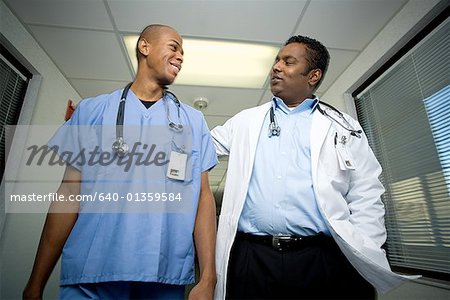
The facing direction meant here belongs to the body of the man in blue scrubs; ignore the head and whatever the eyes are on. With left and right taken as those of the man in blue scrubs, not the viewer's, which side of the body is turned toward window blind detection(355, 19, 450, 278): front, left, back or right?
left

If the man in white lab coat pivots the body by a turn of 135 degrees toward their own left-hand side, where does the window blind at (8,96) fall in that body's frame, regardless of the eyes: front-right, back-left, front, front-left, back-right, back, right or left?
back-left

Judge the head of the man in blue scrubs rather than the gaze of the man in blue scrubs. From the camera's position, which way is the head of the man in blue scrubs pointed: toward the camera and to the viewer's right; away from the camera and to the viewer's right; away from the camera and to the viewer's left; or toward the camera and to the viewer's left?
toward the camera and to the viewer's right

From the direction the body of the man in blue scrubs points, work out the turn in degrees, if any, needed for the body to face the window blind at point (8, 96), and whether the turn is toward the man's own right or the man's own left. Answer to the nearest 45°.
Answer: approximately 135° to the man's own right

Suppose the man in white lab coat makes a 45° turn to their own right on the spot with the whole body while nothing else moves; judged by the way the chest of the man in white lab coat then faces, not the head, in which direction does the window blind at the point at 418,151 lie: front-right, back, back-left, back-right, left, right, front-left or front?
back

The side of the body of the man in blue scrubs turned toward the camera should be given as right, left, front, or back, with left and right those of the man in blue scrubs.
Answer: front

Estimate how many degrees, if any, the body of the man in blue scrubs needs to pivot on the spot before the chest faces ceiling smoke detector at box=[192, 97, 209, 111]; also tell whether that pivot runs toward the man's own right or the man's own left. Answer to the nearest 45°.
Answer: approximately 135° to the man's own left

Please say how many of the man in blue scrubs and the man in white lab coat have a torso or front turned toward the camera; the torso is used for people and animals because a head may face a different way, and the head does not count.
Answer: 2

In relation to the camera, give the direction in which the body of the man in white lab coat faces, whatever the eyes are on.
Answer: toward the camera
